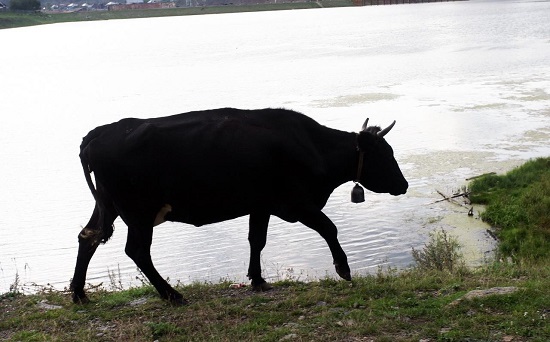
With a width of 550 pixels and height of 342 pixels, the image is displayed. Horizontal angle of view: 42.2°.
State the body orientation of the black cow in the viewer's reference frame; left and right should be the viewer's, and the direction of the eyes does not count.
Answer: facing to the right of the viewer
